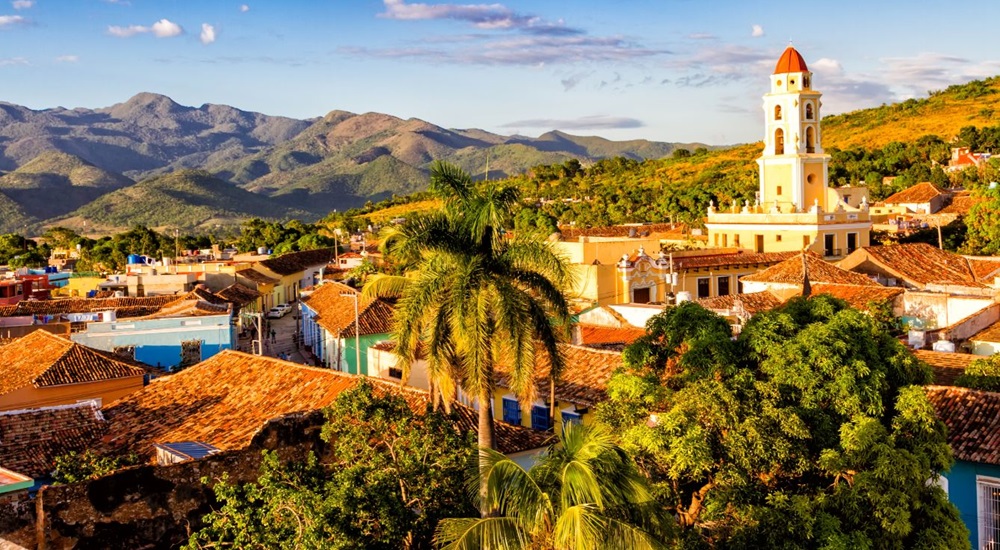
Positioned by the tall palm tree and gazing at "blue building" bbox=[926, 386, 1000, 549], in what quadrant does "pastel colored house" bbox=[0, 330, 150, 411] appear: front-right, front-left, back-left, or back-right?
back-left

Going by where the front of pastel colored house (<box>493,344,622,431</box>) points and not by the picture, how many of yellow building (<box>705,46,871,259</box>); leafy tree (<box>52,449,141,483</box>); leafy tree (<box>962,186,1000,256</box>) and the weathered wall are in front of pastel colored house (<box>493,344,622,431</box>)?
2

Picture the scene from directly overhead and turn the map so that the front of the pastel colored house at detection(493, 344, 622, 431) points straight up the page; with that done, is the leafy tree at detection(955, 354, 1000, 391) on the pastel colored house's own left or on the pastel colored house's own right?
on the pastel colored house's own left

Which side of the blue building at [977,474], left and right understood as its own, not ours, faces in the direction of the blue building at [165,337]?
right

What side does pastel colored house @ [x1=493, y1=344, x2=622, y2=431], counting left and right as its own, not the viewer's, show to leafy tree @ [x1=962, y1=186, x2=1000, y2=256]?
back

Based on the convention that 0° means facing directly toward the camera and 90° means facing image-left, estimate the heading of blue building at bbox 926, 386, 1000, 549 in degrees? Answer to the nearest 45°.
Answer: approximately 45°

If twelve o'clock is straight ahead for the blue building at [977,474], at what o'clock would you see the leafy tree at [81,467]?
The leafy tree is roughly at 1 o'clock from the blue building.

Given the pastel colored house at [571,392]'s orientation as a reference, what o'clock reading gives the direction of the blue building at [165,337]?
The blue building is roughly at 3 o'clock from the pastel colored house.

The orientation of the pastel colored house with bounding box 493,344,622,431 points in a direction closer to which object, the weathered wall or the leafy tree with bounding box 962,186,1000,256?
the weathered wall

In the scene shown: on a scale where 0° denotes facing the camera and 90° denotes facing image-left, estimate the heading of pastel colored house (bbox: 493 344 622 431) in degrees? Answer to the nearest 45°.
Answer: approximately 45°

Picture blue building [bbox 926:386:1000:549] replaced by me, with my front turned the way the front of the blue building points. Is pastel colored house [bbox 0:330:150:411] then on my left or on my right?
on my right

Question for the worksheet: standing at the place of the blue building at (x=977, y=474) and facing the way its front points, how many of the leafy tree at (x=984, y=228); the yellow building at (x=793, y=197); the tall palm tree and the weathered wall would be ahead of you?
2

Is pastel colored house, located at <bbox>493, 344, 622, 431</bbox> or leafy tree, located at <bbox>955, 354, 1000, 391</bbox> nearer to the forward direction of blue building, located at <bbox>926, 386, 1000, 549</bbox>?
the pastel colored house
